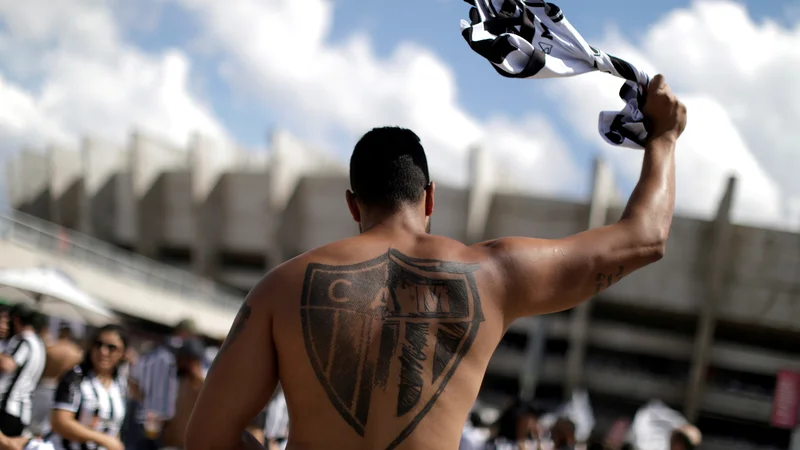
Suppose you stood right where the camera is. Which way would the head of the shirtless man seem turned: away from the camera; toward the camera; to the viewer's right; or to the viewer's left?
away from the camera

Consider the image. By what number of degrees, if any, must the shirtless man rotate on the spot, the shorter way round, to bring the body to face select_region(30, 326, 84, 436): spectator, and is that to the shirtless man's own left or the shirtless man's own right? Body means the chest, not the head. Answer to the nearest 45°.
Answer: approximately 45° to the shirtless man's own left

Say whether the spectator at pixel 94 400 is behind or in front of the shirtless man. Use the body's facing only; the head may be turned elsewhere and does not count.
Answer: in front

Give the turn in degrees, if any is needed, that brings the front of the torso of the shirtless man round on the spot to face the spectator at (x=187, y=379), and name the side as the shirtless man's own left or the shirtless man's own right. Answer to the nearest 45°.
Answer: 0° — they already face them

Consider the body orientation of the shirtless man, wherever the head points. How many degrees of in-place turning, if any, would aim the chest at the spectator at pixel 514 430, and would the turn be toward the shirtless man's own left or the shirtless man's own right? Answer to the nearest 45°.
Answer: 0° — they already face them

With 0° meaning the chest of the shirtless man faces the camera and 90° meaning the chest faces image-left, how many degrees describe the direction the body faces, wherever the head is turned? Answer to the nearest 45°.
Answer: approximately 180°

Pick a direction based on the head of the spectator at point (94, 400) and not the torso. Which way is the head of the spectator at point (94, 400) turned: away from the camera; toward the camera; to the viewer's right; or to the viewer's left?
toward the camera

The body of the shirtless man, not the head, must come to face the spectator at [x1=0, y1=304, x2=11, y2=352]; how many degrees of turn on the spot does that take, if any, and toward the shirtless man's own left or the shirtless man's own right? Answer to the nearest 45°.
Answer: approximately 45° to the shirtless man's own left

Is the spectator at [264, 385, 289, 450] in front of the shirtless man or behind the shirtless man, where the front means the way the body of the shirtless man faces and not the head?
in front
